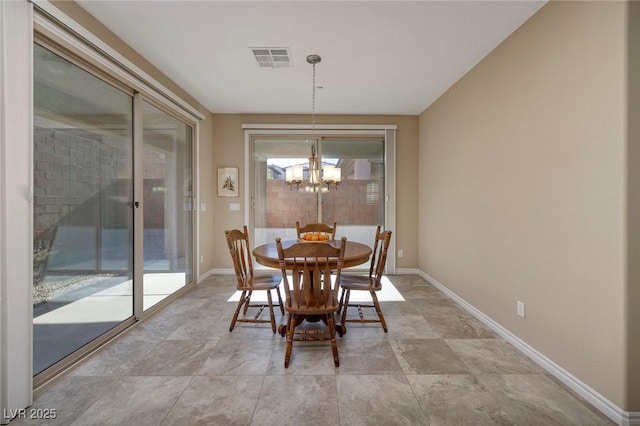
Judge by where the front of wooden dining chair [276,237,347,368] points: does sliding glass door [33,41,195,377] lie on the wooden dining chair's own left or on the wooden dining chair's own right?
on the wooden dining chair's own left

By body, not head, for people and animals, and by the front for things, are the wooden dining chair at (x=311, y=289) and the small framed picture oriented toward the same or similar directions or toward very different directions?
very different directions

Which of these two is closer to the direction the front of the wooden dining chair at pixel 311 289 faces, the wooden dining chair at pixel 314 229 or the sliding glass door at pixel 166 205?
the wooden dining chair

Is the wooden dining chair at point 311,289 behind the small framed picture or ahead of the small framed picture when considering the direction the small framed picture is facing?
ahead

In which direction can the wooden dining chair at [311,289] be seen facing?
away from the camera

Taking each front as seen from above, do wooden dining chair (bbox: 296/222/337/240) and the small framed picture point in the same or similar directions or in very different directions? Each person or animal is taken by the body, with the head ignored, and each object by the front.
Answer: same or similar directions

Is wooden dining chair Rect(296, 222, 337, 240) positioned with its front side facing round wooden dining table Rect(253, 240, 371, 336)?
yes

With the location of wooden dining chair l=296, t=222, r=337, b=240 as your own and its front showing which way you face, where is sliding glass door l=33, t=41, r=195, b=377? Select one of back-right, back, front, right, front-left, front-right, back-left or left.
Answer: front-right

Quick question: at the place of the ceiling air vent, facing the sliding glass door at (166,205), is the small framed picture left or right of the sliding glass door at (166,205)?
right

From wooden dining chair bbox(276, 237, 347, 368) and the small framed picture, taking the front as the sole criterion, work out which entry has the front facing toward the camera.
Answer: the small framed picture

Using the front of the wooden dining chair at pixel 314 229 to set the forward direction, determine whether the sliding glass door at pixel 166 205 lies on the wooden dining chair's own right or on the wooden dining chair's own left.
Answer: on the wooden dining chair's own right

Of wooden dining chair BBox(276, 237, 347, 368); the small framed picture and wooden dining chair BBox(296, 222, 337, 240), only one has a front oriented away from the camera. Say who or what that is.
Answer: wooden dining chair BBox(276, 237, 347, 368)

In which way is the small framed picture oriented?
toward the camera

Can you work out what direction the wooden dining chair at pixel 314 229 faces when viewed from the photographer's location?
facing the viewer

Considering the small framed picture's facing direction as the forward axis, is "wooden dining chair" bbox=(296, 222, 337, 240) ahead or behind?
ahead

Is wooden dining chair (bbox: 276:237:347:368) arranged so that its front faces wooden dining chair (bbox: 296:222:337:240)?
yes

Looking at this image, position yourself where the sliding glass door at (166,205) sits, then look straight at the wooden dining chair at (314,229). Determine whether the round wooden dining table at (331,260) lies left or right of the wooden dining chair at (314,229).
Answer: right
